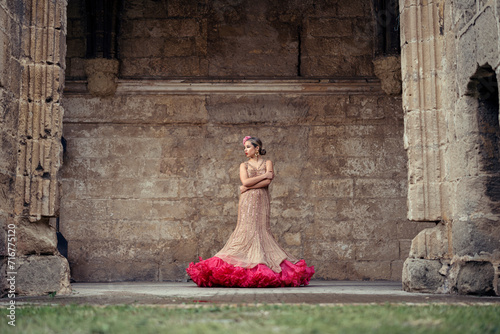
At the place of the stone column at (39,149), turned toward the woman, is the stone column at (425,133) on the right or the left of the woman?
right

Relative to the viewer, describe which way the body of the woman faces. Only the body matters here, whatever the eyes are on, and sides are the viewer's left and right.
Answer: facing the viewer

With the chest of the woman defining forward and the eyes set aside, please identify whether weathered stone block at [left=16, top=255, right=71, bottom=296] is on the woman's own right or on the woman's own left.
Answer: on the woman's own right

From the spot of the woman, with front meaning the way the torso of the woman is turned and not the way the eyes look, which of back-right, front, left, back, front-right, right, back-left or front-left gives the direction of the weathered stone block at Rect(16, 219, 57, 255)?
front-right

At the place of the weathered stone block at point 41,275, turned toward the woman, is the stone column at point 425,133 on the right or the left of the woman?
right

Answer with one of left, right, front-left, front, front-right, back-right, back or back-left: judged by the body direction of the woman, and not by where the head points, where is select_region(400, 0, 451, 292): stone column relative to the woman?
front-left

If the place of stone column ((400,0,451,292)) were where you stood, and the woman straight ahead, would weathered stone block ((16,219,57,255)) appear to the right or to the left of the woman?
left
